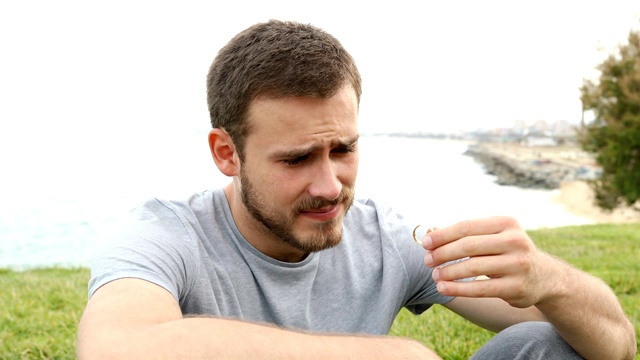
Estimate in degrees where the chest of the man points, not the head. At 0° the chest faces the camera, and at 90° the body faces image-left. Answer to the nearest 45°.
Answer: approximately 315°

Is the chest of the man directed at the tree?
no

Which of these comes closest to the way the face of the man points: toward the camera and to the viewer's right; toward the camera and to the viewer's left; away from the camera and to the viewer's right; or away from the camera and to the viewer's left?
toward the camera and to the viewer's right
